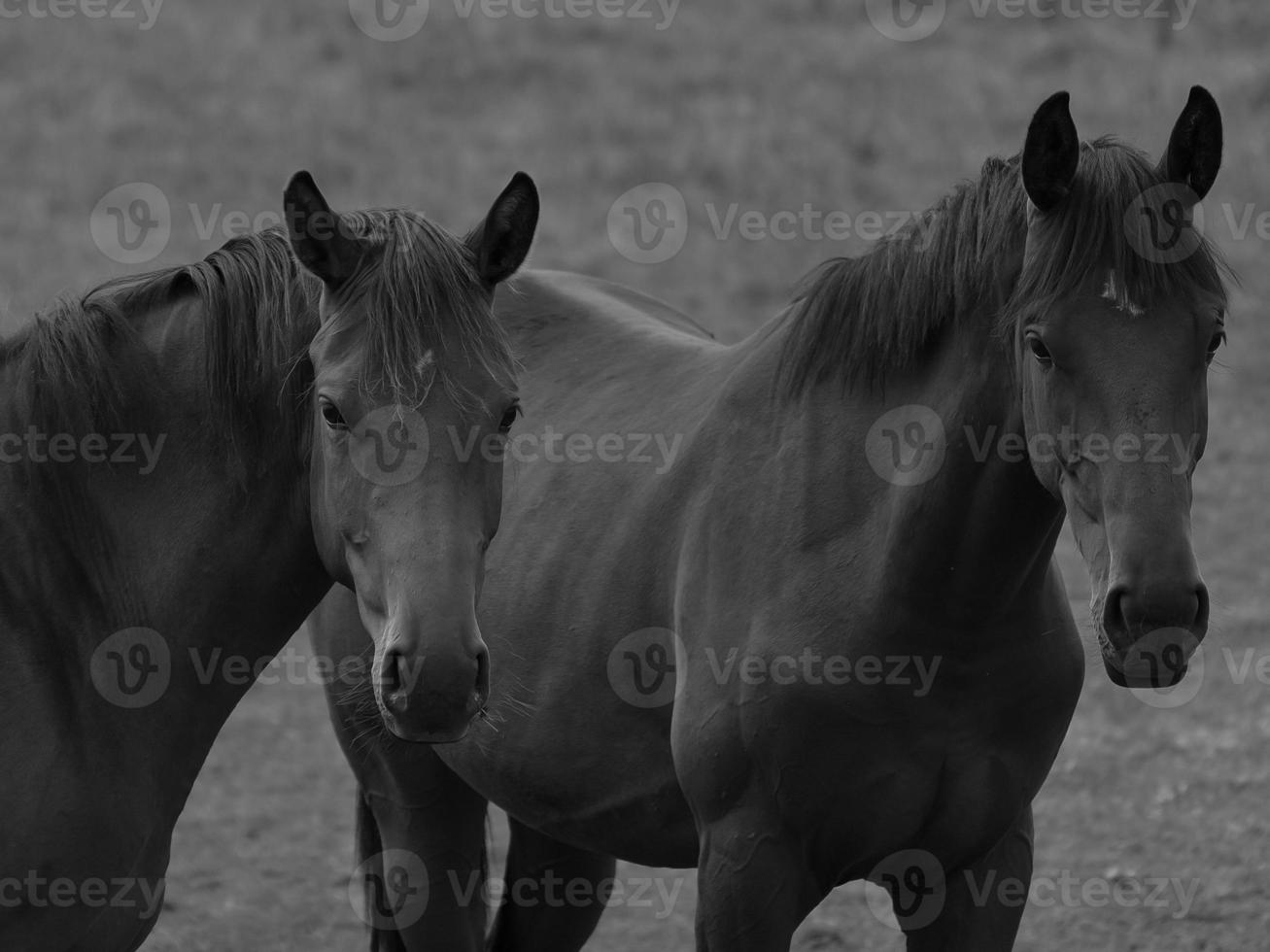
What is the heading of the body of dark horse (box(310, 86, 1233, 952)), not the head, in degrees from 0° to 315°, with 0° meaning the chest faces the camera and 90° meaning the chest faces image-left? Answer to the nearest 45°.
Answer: approximately 315°

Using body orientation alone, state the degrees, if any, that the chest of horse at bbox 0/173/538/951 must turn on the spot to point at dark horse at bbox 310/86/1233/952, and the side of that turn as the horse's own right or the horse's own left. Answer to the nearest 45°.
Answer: approximately 45° to the horse's own left

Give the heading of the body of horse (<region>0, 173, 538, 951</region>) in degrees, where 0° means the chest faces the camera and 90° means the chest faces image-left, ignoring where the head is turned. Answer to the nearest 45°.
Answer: approximately 315°

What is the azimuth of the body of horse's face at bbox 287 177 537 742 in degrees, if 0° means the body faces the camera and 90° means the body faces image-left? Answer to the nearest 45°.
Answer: approximately 0°
